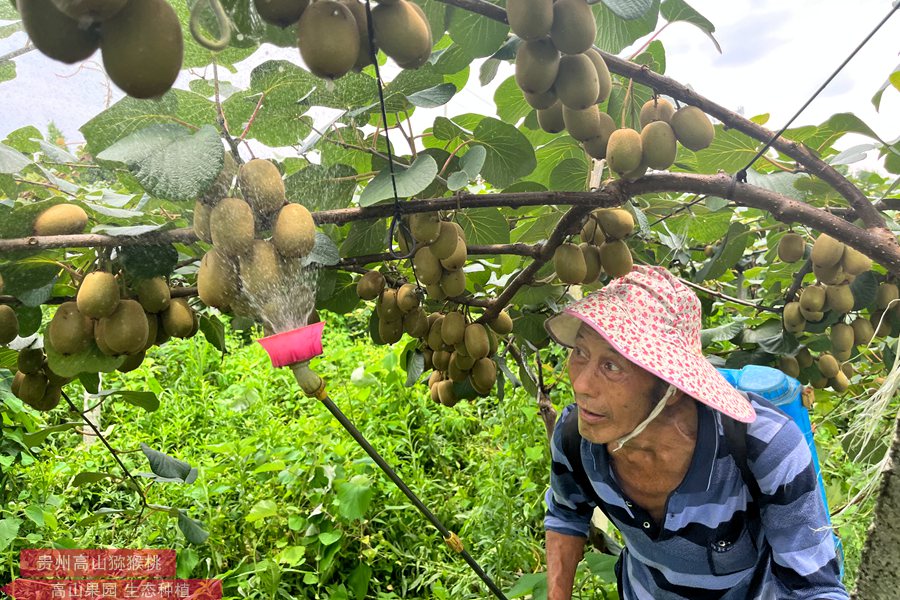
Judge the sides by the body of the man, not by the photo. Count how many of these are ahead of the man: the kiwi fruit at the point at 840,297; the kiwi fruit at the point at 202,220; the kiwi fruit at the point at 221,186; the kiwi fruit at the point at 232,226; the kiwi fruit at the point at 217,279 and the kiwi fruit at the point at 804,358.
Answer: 4

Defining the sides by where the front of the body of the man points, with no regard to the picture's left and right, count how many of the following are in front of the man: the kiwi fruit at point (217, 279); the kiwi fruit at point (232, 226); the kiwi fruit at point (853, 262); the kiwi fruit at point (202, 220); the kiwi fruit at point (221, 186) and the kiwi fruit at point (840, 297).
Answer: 4

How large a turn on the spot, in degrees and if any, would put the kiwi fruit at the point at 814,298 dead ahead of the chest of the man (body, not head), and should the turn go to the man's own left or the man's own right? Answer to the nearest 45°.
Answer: approximately 135° to the man's own right

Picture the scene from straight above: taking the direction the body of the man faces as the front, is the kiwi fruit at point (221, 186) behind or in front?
in front

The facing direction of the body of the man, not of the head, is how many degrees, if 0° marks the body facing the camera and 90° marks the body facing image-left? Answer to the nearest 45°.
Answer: approximately 45°

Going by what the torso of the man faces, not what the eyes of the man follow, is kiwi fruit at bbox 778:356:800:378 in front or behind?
behind
